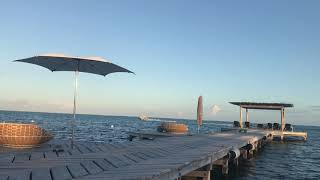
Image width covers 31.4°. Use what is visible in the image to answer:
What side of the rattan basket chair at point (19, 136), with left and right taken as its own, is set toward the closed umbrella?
front

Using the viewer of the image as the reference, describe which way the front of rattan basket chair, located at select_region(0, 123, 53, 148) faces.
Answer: facing away from the viewer and to the right of the viewer
